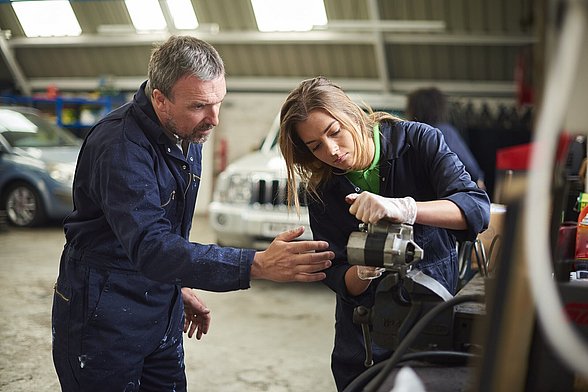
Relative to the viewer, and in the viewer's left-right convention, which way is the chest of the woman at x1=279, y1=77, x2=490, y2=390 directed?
facing the viewer and to the left of the viewer

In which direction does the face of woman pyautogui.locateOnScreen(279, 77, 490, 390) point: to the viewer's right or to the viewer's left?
to the viewer's left

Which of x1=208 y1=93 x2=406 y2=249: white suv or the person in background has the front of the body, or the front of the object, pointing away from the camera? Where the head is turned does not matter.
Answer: the person in background

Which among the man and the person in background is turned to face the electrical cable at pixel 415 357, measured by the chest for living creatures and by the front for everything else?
the man

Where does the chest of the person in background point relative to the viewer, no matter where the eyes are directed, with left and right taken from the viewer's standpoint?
facing away from the viewer

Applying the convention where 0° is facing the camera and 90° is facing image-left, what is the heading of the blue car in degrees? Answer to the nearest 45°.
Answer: approximately 315°

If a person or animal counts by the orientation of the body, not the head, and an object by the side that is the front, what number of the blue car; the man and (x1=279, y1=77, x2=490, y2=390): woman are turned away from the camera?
0

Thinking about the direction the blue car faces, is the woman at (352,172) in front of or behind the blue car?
in front

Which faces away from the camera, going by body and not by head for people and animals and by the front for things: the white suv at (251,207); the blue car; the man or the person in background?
the person in background

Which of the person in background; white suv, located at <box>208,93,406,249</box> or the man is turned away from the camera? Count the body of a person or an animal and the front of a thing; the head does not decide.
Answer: the person in background

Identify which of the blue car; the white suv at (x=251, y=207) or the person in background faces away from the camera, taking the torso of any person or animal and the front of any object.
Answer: the person in background

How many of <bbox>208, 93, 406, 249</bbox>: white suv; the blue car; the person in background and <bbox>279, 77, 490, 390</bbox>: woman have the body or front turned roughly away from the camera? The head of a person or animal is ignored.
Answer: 1
